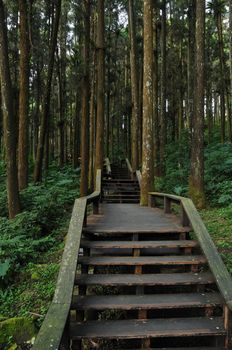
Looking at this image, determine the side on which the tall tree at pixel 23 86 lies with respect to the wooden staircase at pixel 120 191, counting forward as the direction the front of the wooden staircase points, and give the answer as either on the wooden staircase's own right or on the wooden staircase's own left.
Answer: on the wooden staircase's own right

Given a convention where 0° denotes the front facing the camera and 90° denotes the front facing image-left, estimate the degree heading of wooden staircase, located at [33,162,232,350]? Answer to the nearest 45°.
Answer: approximately 0°

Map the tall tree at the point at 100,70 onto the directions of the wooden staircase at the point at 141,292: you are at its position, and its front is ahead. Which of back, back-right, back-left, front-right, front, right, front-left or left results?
back

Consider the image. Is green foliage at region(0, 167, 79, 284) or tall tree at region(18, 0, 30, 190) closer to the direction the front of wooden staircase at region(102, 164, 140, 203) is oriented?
the green foliage

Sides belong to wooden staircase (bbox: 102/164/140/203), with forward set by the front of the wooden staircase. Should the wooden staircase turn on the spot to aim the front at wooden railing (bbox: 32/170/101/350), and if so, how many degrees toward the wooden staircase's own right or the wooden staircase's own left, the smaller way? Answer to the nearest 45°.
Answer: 0° — it already faces it

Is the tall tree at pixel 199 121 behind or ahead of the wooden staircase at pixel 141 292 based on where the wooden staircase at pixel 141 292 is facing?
behind
